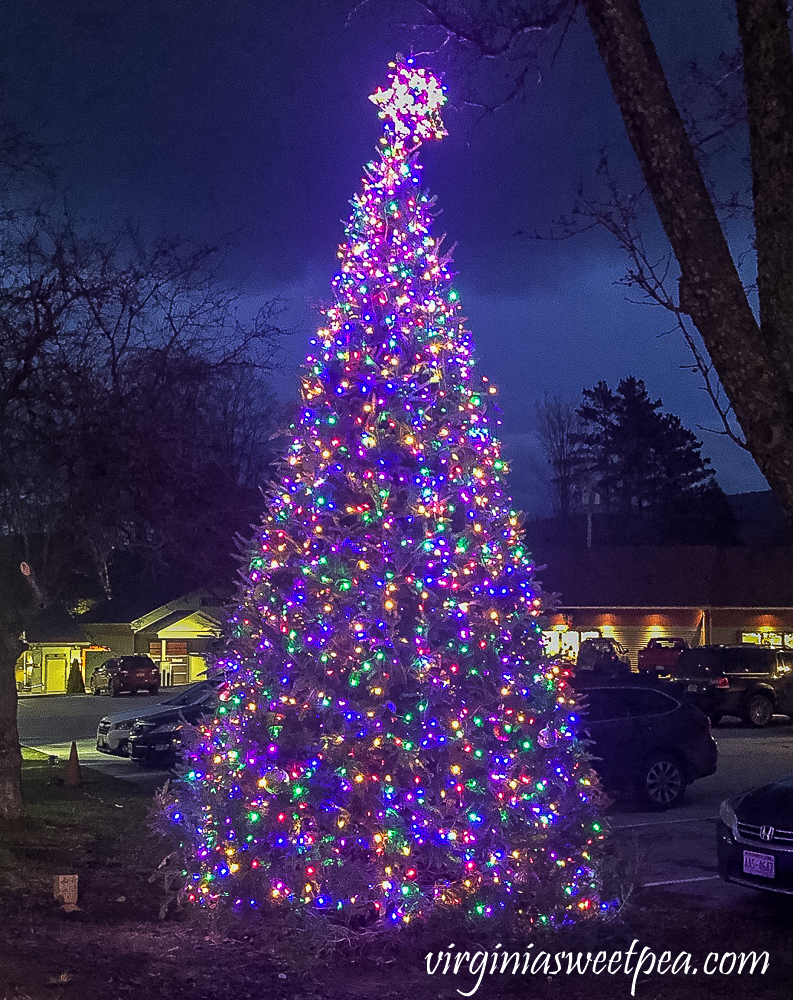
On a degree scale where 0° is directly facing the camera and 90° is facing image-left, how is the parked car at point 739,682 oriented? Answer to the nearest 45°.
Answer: approximately 225°

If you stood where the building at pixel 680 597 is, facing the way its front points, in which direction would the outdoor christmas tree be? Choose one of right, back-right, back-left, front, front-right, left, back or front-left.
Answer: front

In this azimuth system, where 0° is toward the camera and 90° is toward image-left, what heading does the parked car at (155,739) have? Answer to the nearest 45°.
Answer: approximately 45°

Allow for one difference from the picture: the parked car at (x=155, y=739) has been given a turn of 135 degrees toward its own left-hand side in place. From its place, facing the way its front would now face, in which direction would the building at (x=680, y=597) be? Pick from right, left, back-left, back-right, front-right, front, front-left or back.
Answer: front-left

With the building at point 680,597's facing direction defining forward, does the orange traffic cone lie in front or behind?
in front

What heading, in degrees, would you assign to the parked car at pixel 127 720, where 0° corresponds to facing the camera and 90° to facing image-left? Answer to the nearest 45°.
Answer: approximately 45°

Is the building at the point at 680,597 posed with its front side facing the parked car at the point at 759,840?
yes

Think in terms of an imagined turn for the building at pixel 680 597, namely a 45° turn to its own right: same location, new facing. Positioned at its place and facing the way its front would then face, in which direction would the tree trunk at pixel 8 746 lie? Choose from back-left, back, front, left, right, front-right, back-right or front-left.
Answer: front-left

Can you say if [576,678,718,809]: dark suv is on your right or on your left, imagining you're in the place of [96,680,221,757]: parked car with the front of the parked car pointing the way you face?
on your left

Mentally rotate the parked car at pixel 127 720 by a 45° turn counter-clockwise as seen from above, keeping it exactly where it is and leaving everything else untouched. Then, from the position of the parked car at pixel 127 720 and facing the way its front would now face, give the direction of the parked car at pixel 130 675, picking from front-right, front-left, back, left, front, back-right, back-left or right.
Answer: back

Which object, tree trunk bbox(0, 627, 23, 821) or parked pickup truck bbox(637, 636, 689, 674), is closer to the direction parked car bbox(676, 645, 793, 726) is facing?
the parked pickup truck

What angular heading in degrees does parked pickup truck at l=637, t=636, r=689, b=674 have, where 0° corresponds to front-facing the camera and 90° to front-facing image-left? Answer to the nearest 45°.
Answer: approximately 225°

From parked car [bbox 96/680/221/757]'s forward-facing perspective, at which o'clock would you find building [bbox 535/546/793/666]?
The building is roughly at 6 o'clock from the parked car.

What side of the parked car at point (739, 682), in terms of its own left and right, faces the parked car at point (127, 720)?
back

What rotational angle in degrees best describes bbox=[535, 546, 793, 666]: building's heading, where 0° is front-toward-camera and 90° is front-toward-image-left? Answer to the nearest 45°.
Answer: approximately 0°
